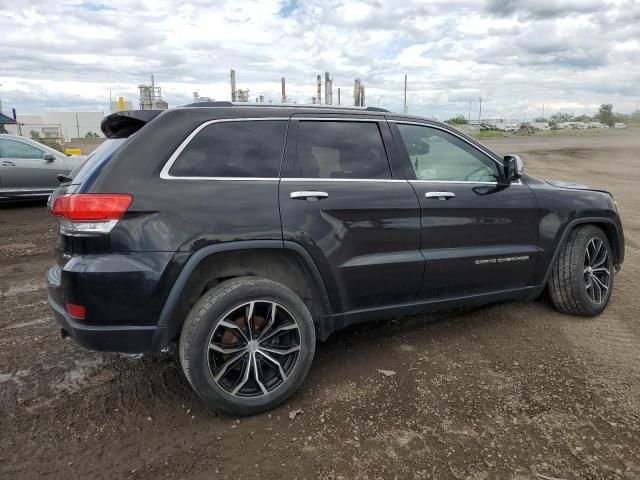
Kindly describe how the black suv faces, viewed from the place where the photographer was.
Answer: facing away from the viewer and to the right of the viewer

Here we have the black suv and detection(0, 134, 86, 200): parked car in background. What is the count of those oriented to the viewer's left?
0

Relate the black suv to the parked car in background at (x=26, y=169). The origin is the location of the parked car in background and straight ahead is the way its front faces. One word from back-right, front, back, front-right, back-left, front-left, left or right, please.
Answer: right

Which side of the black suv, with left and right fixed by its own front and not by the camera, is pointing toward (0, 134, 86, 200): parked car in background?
left

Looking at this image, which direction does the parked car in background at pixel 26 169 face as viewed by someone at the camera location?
facing to the right of the viewer
